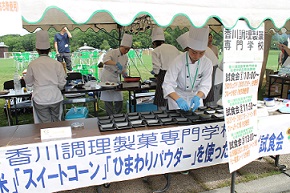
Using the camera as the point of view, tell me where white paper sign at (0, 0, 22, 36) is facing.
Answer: facing the viewer

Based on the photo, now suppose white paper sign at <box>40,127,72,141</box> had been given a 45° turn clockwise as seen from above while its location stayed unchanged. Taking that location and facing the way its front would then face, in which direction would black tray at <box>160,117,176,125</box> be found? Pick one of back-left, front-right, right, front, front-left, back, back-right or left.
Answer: back-left

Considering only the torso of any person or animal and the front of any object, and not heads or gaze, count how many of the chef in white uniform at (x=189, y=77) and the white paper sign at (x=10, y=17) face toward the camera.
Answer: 2

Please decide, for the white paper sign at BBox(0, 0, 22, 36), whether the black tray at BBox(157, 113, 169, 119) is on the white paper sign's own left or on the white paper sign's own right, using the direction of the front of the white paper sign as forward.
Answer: on the white paper sign's own left

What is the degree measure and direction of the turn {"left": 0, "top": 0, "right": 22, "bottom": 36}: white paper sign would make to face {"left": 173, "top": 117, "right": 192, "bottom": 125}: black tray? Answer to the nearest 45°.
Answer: approximately 90° to its left

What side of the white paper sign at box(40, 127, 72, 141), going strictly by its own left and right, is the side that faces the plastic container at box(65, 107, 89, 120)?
back

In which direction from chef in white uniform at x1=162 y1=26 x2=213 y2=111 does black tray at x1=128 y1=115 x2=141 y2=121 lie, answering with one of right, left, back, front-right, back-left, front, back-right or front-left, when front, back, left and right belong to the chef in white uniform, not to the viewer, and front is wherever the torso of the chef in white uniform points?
front-right

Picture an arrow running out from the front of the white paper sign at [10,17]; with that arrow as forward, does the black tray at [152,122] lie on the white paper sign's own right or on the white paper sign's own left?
on the white paper sign's own left

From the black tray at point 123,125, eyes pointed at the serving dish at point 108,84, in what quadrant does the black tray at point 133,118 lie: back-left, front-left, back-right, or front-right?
front-right

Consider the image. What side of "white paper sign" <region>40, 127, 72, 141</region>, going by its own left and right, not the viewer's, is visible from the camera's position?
front

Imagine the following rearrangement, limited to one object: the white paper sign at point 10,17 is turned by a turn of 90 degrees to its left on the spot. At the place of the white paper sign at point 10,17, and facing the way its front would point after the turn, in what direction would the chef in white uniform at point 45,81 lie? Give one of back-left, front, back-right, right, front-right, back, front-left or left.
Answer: left

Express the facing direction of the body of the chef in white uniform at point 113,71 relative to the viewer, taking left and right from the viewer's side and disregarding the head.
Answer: facing the viewer and to the right of the viewer

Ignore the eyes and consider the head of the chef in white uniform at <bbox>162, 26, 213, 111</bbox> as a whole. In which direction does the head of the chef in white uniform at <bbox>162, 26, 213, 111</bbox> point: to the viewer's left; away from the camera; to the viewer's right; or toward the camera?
toward the camera
